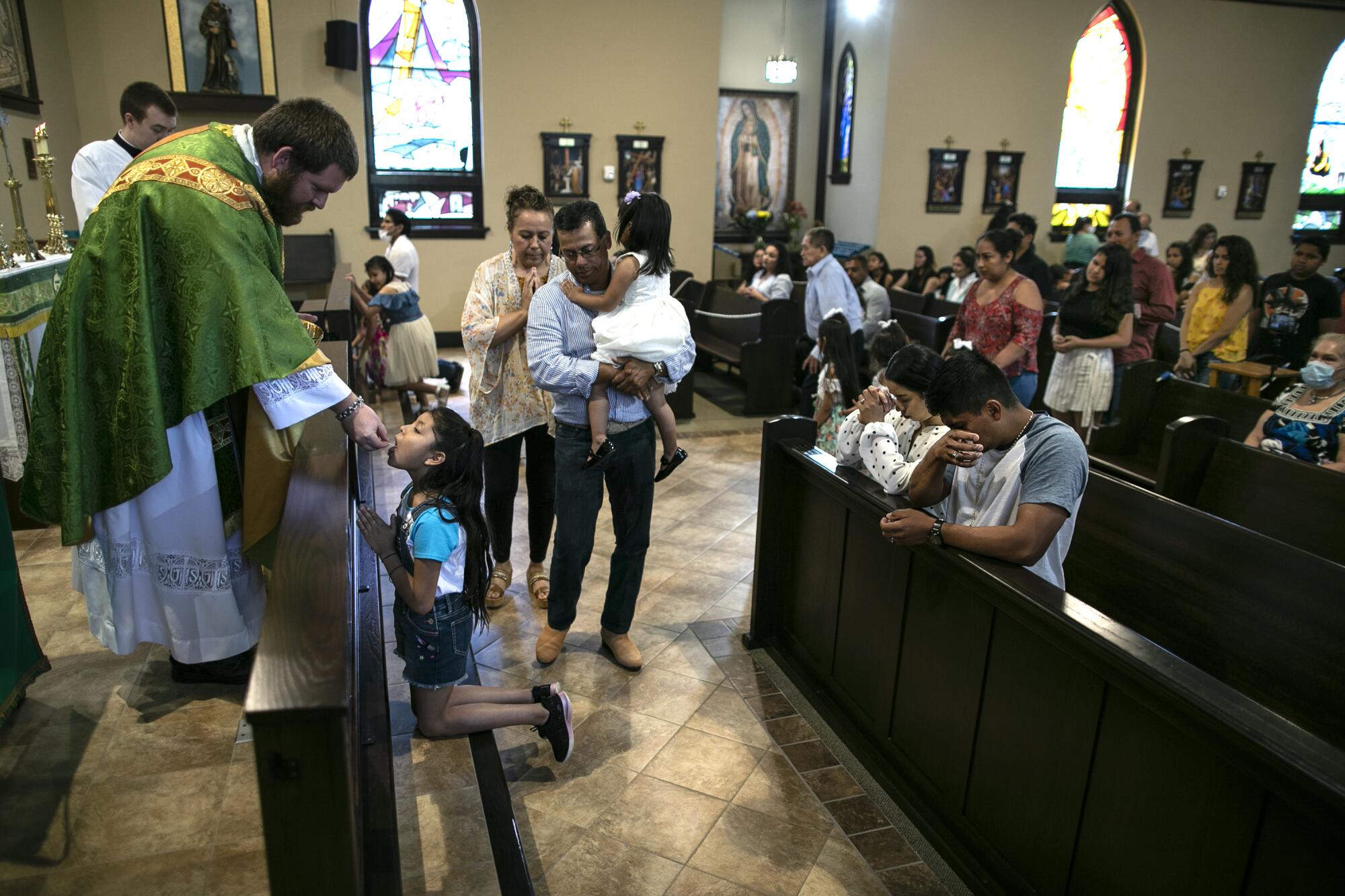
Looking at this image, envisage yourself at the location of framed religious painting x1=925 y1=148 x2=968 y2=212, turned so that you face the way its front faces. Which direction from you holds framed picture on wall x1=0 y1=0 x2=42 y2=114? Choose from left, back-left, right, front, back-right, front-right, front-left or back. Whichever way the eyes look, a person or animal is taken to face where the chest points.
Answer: front-right

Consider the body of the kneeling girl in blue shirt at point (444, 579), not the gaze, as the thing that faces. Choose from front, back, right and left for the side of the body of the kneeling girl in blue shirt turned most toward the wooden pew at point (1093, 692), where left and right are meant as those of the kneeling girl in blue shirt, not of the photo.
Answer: back

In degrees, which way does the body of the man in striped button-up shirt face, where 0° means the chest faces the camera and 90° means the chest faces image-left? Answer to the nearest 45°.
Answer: approximately 0°

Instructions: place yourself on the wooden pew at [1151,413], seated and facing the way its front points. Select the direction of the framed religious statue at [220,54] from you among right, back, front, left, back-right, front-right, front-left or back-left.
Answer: front-right

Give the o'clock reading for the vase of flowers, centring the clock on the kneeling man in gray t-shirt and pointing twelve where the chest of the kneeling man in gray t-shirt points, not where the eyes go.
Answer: The vase of flowers is roughly at 4 o'clock from the kneeling man in gray t-shirt.

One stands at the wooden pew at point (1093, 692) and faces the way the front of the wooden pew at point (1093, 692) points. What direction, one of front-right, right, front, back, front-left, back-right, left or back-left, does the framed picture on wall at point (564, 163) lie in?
right

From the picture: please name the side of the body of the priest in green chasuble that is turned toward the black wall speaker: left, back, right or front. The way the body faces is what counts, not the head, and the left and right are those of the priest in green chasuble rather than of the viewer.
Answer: left

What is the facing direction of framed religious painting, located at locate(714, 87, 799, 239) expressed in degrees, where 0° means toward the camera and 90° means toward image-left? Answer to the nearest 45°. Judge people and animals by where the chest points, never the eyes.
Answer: approximately 0°

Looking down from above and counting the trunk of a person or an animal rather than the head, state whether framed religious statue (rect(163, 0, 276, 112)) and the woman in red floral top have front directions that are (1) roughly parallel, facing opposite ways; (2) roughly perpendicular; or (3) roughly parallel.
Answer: roughly perpendicular

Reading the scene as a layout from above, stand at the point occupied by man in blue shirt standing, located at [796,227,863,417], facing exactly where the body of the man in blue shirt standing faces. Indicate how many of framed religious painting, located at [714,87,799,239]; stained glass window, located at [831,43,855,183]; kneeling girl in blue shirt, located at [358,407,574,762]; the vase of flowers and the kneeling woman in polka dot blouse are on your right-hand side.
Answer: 3

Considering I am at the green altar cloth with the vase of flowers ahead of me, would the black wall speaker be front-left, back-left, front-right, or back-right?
front-left

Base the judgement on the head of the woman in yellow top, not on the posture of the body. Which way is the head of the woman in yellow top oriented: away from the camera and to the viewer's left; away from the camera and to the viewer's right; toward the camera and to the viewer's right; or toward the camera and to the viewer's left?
toward the camera and to the viewer's left

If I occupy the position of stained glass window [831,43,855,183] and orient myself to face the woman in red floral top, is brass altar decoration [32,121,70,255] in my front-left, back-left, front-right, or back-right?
front-right

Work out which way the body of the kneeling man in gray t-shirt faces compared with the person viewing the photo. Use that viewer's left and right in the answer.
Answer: facing the viewer and to the left of the viewer

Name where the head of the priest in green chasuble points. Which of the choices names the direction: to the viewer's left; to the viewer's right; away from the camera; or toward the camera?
to the viewer's right

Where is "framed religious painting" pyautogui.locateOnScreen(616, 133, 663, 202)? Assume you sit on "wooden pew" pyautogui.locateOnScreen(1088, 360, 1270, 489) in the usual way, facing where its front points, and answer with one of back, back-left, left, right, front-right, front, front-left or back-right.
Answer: right

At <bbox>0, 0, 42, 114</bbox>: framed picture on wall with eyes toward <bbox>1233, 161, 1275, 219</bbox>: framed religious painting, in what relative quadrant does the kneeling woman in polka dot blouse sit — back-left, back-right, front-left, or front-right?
front-right

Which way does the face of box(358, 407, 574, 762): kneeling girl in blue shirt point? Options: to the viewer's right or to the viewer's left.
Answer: to the viewer's left

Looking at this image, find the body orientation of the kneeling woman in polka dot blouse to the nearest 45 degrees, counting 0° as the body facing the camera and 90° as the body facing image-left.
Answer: approximately 45°

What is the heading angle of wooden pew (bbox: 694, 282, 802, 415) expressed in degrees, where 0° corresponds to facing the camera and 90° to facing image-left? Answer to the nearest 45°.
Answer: approximately 45°

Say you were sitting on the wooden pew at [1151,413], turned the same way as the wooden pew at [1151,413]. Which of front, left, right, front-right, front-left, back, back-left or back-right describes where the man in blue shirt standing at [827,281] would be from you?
right

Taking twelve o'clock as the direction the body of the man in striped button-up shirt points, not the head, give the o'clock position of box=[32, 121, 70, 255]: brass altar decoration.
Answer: The brass altar decoration is roughly at 4 o'clock from the man in striped button-up shirt.

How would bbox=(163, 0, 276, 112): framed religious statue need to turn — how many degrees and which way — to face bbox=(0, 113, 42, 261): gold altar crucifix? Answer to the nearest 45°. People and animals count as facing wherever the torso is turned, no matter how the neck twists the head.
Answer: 0° — it already faces it
